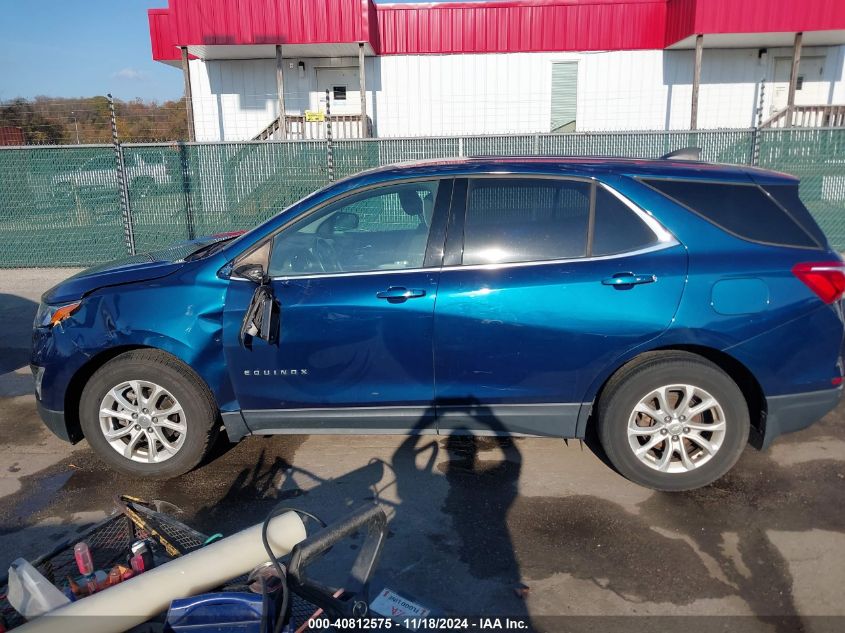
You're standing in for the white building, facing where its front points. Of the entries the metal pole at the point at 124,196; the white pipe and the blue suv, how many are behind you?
0

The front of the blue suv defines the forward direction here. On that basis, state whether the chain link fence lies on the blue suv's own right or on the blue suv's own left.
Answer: on the blue suv's own right

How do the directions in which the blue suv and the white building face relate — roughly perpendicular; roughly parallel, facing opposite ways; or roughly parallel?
roughly perpendicular

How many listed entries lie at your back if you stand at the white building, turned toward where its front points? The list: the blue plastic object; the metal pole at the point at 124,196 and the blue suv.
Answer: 0

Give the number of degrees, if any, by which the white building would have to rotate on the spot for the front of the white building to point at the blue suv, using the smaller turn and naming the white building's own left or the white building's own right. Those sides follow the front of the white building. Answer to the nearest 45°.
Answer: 0° — it already faces it

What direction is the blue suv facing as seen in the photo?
to the viewer's left

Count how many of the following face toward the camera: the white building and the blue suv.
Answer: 1

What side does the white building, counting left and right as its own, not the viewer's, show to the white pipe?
front

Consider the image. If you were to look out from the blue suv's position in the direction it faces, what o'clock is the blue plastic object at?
The blue plastic object is roughly at 10 o'clock from the blue suv.

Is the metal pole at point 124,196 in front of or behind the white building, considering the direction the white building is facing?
in front

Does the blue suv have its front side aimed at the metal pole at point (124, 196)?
no

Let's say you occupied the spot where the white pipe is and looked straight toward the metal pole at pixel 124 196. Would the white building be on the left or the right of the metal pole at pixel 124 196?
right

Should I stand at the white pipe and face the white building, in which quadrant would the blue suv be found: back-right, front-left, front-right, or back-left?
front-right

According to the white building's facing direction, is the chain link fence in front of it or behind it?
in front

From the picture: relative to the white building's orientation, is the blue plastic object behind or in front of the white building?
in front

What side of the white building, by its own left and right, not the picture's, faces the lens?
front
